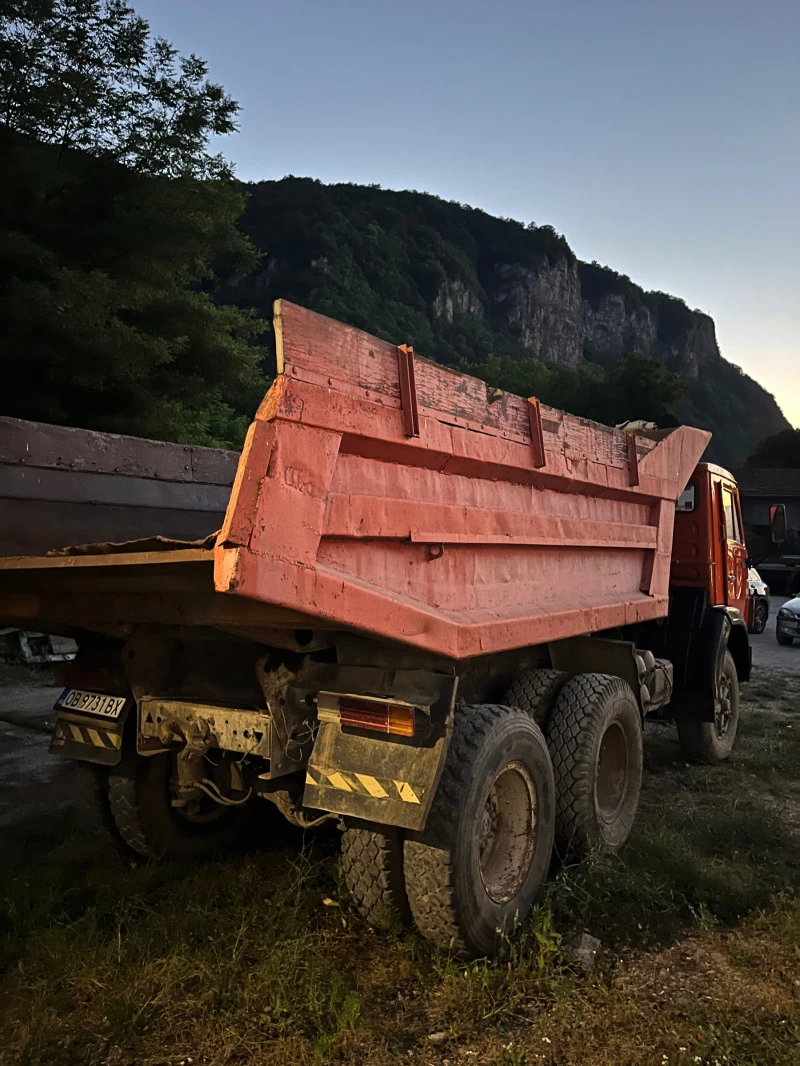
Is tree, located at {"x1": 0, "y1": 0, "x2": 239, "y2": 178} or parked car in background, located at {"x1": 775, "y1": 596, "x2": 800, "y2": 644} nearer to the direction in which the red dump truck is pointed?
the parked car in background

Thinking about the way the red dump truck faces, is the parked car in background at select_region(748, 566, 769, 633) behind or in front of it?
in front

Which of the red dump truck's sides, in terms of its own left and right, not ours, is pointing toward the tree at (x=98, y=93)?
left

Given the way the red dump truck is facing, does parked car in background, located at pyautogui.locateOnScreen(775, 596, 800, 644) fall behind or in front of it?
in front

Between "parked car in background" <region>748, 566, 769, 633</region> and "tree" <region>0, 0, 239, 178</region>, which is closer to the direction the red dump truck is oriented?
the parked car in background

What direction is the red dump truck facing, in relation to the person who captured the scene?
facing away from the viewer and to the right of the viewer

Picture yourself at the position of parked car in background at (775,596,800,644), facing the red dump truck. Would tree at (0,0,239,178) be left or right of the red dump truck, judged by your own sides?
right
